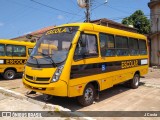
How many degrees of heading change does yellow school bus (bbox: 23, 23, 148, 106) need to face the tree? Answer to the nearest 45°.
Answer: approximately 135° to its right

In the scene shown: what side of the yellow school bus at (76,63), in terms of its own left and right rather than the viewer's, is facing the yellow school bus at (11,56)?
right

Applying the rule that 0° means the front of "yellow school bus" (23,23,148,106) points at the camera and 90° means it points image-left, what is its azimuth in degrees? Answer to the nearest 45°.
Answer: approximately 45°
